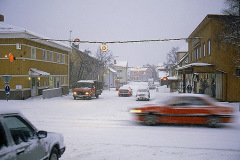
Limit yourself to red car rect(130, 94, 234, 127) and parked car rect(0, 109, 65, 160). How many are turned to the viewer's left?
1

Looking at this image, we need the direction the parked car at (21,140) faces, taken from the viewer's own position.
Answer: facing away from the viewer and to the right of the viewer

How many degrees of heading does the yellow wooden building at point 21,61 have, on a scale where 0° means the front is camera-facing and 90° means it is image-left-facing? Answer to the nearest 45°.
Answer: approximately 315°

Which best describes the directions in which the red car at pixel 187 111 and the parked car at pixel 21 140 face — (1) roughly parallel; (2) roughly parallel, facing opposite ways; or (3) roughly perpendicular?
roughly perpendicular

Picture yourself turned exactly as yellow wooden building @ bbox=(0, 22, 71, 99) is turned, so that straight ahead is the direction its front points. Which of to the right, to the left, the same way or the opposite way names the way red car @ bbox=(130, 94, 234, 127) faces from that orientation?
the opposite way

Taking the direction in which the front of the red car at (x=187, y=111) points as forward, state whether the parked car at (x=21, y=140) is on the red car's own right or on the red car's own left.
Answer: on the red car's own left

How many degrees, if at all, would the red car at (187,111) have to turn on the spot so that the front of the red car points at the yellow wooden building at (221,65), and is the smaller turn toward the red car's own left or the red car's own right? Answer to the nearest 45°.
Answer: approximately 90° to the red car's own right

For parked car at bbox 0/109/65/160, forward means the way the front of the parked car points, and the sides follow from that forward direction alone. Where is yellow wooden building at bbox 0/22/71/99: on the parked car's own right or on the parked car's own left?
on the parked car's own left

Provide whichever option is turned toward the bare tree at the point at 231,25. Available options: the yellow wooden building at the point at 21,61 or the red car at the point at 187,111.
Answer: the yellow wooden building

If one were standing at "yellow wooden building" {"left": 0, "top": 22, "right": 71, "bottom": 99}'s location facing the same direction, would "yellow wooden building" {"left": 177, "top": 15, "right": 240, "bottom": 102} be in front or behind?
in front

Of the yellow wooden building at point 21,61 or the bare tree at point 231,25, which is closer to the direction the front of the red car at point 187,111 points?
the yellow wooden building

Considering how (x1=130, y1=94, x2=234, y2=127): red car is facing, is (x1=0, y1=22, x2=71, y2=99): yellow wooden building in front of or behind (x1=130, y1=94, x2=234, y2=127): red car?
in front

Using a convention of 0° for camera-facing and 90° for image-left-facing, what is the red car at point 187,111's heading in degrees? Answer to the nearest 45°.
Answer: approximately 90°

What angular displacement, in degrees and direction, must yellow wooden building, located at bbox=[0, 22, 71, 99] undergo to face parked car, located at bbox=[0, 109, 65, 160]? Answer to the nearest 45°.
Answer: approximately 45° to its right
